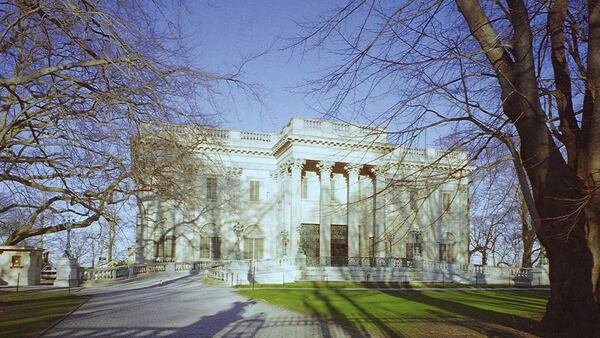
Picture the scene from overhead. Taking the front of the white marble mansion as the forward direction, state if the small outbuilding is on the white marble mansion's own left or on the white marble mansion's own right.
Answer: on the white marble mansion's own right

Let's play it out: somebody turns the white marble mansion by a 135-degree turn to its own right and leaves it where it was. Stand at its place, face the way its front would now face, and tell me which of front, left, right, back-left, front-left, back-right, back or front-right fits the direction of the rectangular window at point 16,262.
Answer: front-left

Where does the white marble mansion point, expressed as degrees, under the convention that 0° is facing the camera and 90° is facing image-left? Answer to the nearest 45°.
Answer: approximately 315°
